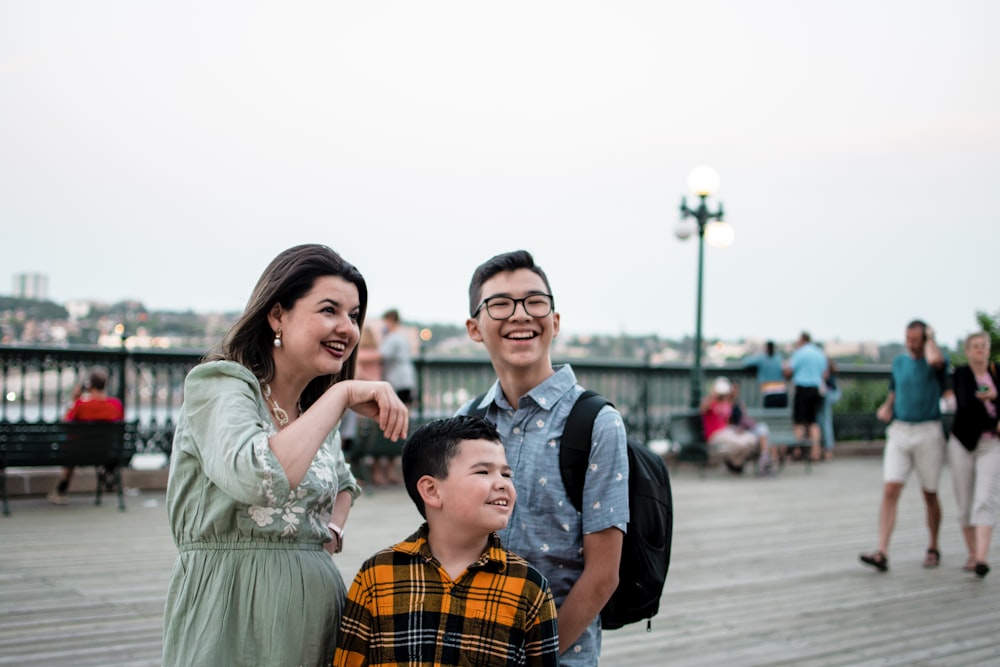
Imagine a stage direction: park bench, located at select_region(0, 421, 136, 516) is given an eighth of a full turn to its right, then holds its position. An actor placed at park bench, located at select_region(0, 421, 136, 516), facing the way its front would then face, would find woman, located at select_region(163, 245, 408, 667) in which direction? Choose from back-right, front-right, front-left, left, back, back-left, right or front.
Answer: back-right

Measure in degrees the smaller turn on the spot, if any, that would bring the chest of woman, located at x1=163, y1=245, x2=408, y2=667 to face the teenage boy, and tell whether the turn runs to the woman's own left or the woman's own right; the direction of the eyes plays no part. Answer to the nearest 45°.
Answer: approximately 45° to the woman's own left

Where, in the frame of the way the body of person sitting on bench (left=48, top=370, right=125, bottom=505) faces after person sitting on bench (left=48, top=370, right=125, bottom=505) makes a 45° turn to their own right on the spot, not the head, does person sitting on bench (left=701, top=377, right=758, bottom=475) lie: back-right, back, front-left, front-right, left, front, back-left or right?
front-right

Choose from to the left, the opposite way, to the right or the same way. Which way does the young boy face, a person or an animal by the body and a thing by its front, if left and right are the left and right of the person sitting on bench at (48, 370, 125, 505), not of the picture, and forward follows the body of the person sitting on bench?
the opposite way

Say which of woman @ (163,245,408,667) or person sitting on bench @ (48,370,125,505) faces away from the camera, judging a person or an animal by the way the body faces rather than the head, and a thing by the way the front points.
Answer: the person sitting on bench

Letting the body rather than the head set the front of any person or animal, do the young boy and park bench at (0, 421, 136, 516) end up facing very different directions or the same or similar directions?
very different directions

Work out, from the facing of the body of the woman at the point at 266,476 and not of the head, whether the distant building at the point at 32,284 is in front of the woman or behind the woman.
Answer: behind

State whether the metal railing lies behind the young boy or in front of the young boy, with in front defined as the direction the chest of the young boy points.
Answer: behind

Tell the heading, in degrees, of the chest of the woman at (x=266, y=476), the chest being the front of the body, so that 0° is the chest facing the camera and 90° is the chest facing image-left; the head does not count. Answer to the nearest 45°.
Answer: approximately 315°

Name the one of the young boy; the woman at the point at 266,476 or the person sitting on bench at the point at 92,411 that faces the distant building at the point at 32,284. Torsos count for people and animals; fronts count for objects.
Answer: the person sitting on bench

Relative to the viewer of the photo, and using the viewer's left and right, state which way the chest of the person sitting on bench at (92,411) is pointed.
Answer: facing away from the viewer

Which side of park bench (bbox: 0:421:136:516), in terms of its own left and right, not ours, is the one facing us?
back

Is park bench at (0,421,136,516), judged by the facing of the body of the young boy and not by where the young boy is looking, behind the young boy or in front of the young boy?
behind
